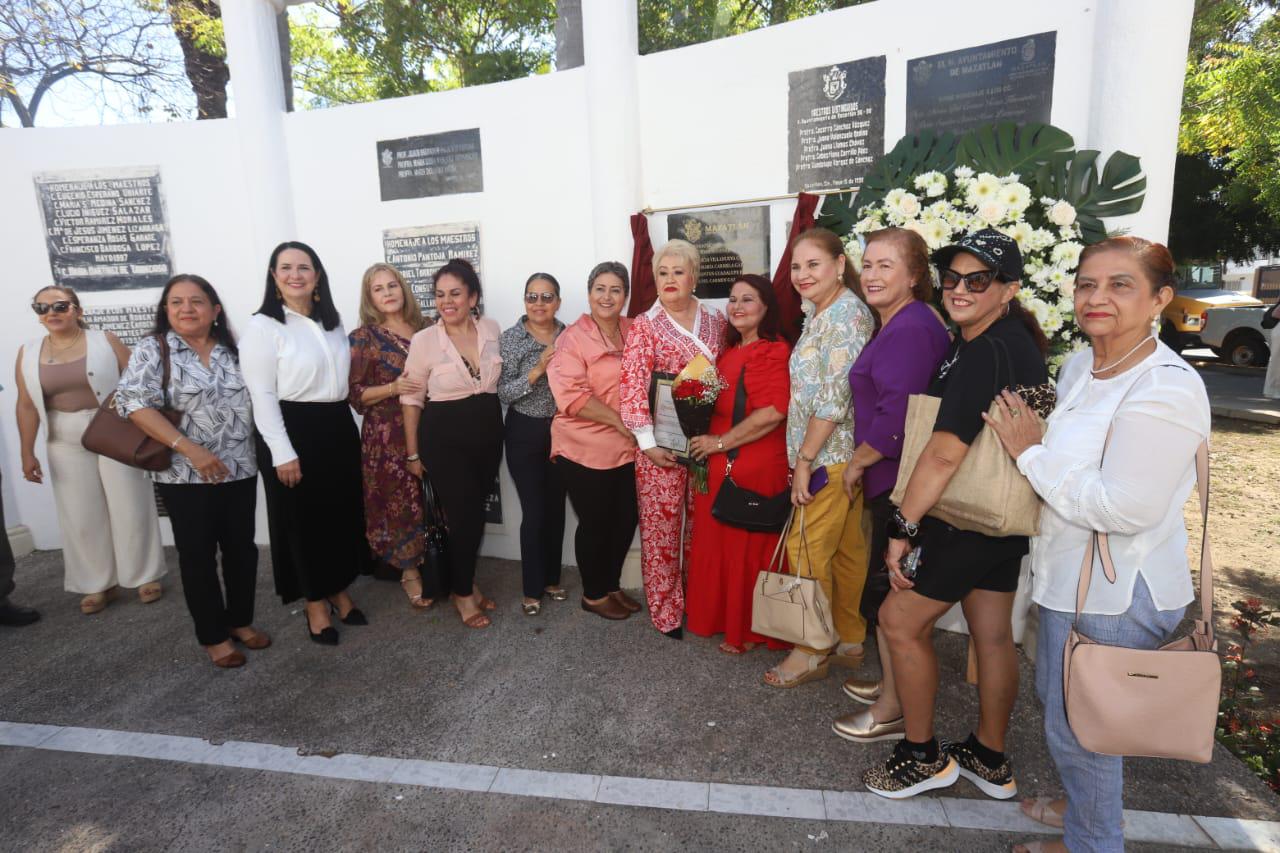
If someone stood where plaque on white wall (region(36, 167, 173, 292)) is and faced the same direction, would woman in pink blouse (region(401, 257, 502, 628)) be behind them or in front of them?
in front

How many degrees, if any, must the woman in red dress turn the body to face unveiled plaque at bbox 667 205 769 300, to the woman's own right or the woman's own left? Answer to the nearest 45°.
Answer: approximately 135° to the woman's own right

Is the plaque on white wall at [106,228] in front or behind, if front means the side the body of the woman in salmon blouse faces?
behind

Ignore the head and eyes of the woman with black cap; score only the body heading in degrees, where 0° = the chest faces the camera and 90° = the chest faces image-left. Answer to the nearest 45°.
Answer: approximately 45°

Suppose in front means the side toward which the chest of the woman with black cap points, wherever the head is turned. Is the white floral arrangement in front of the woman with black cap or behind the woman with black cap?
behind

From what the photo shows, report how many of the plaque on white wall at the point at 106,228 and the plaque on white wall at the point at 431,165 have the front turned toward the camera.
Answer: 2

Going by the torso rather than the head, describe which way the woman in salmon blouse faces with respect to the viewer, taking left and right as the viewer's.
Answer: facing the viewer and to the right of the viewer

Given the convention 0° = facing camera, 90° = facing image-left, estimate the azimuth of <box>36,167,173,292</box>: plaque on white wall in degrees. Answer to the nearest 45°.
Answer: approximately 0°

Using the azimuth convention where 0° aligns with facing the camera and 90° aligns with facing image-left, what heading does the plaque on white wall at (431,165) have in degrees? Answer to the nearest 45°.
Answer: approximately 0°

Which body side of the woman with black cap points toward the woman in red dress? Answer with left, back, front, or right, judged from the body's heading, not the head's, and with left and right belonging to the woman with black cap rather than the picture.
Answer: right

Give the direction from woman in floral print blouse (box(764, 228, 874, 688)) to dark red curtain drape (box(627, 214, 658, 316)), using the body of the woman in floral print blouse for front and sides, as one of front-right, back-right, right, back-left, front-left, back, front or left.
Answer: right
